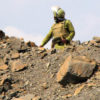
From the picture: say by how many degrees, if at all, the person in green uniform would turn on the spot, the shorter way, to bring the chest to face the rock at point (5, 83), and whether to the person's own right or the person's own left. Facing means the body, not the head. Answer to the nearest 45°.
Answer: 0° — they already face it

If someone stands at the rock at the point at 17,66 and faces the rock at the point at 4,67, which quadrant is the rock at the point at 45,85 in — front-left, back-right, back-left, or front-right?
back-left

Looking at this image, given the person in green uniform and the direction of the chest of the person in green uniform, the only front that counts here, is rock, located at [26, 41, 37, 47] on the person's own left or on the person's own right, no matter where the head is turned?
on the person's own right

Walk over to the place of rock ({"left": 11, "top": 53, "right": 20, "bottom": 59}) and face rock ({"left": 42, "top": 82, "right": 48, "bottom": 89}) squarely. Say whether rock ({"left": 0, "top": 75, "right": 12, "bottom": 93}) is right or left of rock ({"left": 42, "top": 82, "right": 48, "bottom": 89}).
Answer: right

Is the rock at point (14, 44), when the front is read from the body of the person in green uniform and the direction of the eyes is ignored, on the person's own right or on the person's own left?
on the person's own right

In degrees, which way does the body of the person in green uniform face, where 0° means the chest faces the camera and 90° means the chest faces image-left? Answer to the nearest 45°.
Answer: approximately 45°
